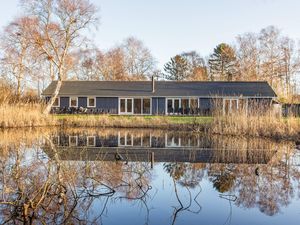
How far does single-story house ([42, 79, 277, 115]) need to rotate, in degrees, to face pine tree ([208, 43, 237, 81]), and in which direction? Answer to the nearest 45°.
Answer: approximately 135° to its left

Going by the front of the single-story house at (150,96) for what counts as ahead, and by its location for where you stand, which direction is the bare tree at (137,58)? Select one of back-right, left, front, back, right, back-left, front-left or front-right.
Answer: back

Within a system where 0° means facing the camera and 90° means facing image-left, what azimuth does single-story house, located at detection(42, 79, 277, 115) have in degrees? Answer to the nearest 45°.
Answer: approximately 0°

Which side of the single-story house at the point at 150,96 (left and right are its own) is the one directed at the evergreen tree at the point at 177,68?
back

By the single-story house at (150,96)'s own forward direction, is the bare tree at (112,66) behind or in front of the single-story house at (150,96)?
behind

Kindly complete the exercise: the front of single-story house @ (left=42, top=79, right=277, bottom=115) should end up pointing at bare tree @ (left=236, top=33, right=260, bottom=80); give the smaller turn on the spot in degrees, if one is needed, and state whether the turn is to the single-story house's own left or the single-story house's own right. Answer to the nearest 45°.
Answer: approximately 135° to the single-story house's own left

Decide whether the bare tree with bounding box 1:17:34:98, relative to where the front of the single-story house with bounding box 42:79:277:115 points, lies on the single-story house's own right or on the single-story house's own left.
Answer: on the single-story house's own right
